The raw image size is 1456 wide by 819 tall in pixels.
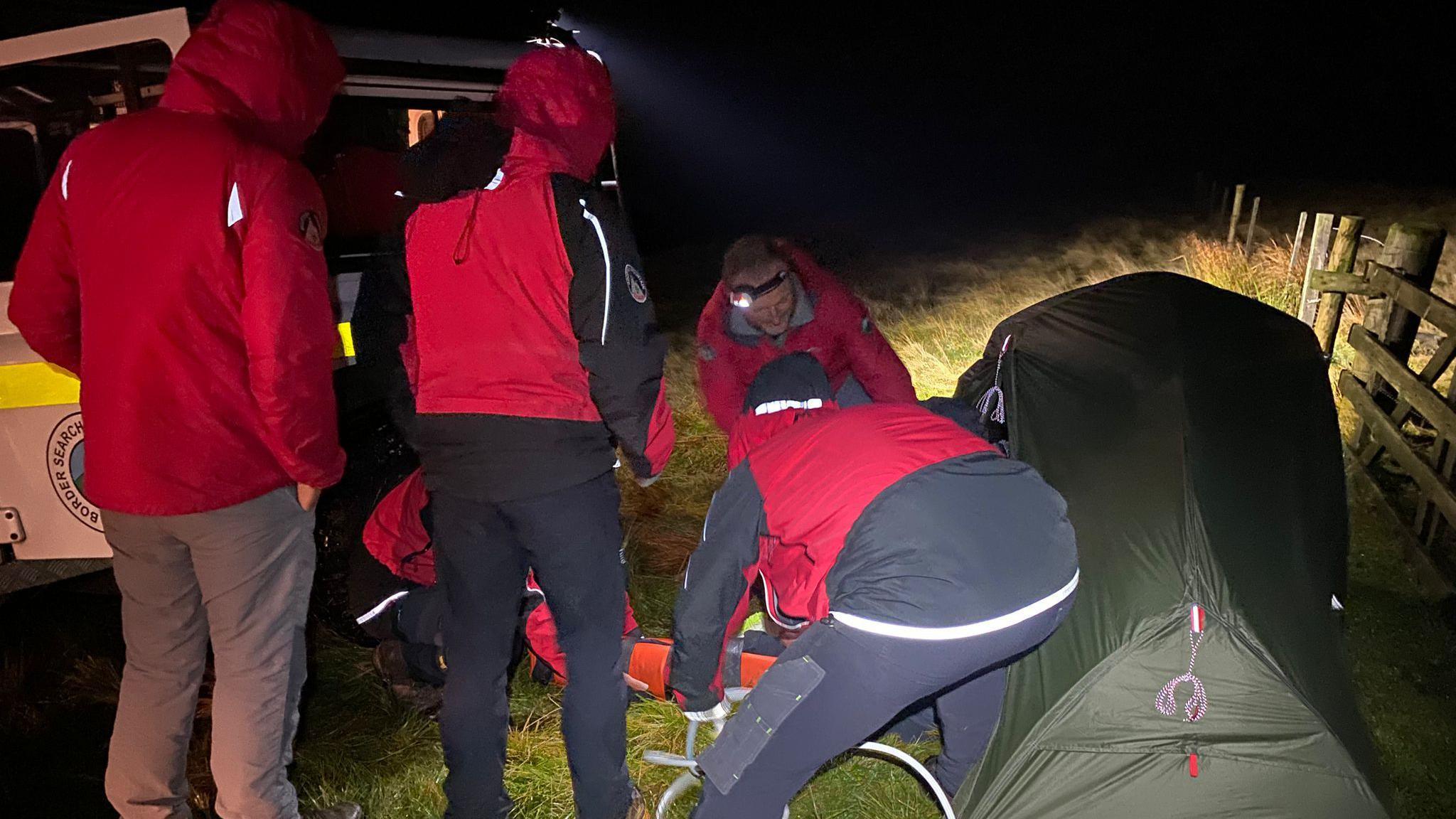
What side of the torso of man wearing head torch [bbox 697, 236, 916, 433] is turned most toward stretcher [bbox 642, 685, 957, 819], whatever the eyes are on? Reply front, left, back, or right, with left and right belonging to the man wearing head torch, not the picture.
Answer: front

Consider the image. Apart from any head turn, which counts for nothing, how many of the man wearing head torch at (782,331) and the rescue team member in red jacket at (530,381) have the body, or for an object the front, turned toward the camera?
1

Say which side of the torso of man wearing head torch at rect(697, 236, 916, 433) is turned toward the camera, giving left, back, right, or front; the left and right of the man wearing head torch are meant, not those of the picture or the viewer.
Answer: front

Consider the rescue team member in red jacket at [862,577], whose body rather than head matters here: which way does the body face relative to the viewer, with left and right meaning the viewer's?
facing away from the viewer and to the left of the viewer

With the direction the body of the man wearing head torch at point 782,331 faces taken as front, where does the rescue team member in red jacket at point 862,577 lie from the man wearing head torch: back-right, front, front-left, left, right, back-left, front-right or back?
front

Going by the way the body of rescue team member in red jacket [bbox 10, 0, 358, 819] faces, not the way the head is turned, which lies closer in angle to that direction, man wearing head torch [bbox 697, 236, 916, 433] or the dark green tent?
the man wearing head torch

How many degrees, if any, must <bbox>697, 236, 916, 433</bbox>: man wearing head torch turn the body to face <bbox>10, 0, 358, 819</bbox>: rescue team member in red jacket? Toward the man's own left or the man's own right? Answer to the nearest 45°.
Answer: approximately 45° to the man's own right

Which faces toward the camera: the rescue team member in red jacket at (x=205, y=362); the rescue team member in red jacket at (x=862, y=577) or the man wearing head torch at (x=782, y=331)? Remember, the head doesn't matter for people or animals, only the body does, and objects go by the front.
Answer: the man wearing head torch
